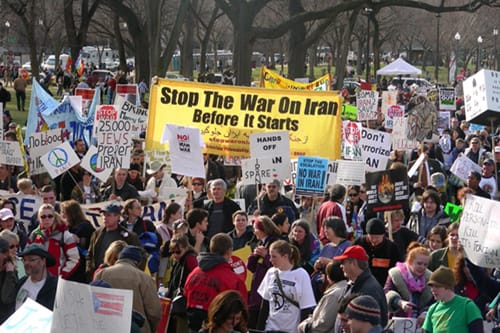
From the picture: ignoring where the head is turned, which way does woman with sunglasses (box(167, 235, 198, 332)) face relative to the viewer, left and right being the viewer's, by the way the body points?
facing the viewer and to the left of the viewer

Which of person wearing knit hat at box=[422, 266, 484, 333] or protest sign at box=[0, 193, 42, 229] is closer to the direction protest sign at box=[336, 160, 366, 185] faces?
the person wearing knit hat

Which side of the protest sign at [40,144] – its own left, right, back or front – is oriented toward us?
front

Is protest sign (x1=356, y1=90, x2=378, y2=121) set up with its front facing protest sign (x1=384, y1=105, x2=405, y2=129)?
no

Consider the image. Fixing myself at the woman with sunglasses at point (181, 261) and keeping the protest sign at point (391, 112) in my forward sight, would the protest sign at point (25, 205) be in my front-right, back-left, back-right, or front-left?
front-left

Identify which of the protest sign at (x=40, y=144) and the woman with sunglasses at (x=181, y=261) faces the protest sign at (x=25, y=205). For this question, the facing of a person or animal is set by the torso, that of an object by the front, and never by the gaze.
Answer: the protest sign at (x=40, y=144)

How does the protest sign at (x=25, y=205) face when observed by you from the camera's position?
facing the viewer

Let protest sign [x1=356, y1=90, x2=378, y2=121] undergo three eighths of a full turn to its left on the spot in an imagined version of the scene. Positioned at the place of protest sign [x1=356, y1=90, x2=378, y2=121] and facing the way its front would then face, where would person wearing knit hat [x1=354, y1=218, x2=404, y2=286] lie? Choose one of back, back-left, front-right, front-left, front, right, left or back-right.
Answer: back-right

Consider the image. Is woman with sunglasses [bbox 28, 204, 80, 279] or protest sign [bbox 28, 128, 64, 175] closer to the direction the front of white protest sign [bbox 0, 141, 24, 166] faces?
the woman with sunglasses

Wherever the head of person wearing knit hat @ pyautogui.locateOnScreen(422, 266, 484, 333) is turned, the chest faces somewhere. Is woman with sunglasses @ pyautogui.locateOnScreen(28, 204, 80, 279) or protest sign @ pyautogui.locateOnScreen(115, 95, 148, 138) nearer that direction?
the woman with sunglasses

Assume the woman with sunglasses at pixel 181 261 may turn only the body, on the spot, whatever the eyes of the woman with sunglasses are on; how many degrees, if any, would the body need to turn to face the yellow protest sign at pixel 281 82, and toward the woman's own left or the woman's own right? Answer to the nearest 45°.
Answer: approximately 135° to the woman's own right

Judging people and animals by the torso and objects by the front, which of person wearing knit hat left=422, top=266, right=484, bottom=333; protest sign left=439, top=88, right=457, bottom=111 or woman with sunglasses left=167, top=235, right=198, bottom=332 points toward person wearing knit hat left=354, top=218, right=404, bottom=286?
the protest sign

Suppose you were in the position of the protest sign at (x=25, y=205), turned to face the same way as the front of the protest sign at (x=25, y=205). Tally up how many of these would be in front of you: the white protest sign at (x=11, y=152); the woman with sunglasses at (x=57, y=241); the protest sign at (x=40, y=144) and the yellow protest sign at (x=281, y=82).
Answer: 1

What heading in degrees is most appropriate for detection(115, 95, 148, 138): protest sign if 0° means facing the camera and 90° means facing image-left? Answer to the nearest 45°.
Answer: approximately 0°

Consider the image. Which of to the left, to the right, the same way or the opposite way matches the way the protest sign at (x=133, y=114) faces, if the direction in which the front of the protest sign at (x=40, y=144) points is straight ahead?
the same way

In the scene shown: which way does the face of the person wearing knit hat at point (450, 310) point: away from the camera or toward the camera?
toward the camera

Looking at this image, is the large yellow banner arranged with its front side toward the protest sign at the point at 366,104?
no

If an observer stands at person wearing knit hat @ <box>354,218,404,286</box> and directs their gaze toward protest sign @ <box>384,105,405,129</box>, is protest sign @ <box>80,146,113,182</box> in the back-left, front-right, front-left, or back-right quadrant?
front-left

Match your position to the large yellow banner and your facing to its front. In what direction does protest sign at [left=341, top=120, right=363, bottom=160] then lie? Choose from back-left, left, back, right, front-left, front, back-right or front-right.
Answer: back-left

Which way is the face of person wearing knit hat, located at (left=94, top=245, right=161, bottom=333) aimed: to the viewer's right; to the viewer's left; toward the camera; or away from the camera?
away from the camera

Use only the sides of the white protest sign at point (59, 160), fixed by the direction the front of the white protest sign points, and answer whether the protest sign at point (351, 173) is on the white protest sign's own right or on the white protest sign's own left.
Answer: on the white protest sign's own left

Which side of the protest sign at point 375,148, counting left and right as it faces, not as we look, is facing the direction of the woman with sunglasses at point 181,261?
front
